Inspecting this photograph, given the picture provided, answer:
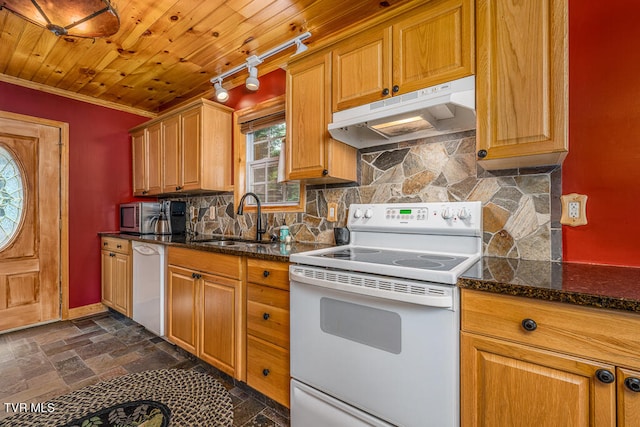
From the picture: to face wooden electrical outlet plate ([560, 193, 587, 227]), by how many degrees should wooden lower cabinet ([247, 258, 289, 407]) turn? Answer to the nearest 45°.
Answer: approximately 90° to its left

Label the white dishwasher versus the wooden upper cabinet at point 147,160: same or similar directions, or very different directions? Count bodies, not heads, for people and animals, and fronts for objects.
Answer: same or similar directions

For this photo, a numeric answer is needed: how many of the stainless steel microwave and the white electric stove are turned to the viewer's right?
0

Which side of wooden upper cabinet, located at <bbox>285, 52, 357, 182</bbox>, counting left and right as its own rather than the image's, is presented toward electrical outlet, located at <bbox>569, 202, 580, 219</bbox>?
left

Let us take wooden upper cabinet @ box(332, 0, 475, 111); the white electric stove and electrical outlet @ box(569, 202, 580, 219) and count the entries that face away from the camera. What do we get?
0

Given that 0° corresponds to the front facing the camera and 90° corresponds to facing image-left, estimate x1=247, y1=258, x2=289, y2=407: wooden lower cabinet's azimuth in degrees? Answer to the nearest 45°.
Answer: approximately 45°

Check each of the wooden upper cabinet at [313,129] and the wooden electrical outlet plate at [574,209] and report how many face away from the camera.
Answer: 0

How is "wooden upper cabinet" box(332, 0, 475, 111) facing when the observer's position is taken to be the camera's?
facing the viewer and to the left of the viewer

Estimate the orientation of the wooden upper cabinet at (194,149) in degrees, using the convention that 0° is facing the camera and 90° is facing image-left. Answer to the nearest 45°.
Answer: approximately 45°

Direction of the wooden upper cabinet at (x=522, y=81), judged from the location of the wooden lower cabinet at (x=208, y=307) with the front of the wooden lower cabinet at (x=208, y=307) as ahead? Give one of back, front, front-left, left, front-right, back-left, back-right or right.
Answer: left

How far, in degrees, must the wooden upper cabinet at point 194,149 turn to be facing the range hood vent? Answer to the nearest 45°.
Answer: approximately 90° to its left

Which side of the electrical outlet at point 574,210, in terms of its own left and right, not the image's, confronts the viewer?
front

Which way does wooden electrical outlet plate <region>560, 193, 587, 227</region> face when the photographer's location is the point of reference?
facing the viewer

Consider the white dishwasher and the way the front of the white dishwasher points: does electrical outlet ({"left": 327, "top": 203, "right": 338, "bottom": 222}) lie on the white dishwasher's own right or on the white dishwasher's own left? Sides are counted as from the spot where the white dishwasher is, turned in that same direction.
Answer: on the white dishwasher's own left
